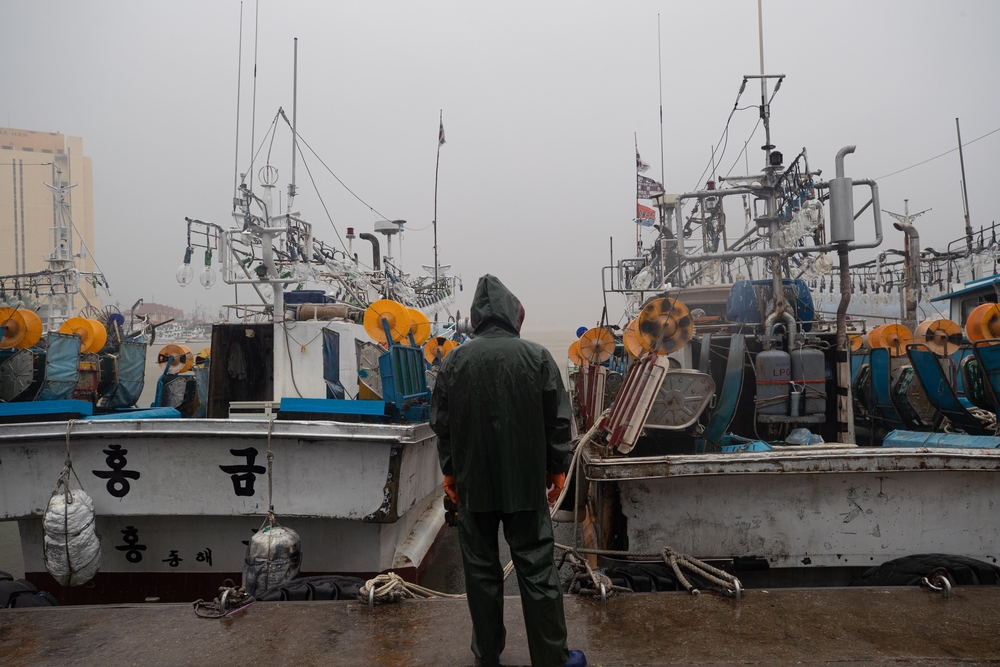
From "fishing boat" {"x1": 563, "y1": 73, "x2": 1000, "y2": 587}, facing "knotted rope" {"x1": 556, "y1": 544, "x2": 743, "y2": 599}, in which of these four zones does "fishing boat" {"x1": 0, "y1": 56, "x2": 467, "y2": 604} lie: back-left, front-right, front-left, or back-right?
front-right

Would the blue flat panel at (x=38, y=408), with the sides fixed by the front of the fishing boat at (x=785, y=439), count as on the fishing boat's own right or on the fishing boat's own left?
on the fishing boat's own left

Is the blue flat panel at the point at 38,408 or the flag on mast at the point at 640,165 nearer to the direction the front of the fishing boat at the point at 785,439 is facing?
the flag on mast

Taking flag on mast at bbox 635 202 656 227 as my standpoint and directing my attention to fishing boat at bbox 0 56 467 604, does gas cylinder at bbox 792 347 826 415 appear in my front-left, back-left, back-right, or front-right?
front-left

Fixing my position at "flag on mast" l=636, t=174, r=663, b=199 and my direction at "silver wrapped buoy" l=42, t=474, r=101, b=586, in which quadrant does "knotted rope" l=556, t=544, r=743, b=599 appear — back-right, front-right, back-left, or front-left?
front-left

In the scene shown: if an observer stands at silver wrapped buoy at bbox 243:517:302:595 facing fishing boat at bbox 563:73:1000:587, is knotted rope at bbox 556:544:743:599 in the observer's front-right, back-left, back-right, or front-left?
front-right
